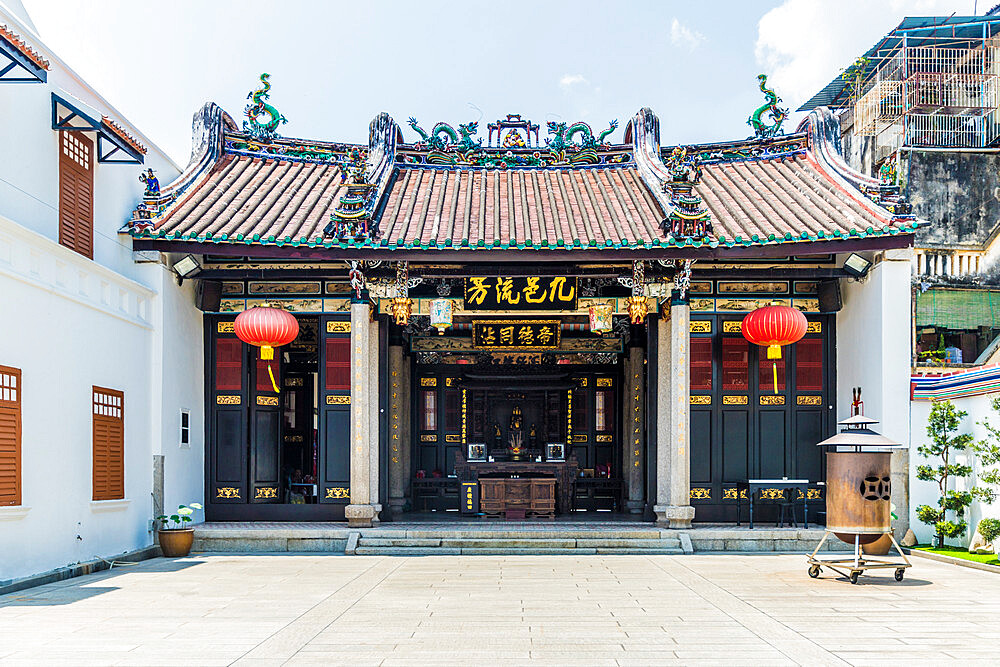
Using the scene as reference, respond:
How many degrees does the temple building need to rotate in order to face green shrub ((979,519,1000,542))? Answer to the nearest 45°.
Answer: approximately 45° to its left

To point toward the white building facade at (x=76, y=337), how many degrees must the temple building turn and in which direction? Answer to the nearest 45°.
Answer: approximately 45° to its right

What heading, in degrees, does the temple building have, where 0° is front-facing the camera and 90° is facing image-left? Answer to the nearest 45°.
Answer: approximately 0°

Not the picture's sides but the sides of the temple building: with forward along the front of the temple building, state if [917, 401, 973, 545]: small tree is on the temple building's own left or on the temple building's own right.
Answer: on the temple building's own left
